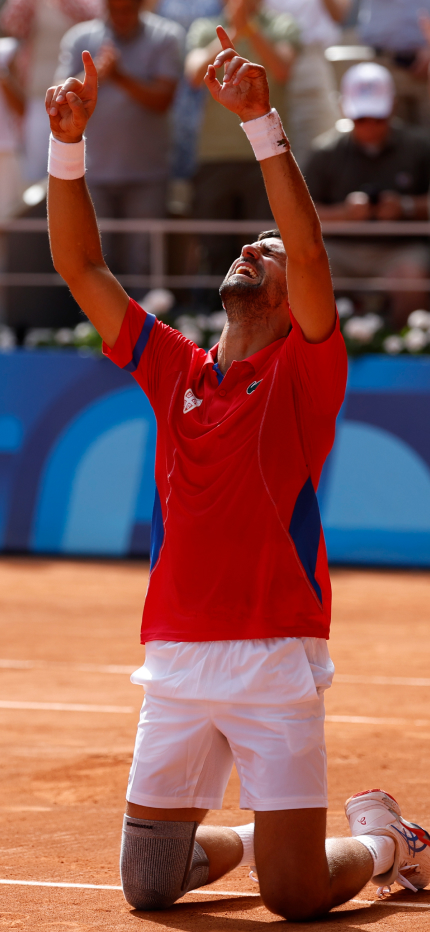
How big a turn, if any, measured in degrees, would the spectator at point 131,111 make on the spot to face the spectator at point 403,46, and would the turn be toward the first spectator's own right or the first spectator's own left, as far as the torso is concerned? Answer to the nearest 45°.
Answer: approximately 90° to the first spectator's own left

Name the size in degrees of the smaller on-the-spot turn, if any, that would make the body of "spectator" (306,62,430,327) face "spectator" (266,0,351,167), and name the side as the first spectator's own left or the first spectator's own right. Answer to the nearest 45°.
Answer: approximately 135° to the first spectator's own right

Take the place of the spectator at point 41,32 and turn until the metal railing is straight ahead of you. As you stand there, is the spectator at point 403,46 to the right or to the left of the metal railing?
left

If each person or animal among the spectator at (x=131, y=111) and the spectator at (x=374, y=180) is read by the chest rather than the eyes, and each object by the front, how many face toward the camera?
2

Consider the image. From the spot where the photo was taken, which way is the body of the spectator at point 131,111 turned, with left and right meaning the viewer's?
facing the viewer

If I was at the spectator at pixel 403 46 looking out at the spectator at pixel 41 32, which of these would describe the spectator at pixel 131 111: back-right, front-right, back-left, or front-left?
front-left

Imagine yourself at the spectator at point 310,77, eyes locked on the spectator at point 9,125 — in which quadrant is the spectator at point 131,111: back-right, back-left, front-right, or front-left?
front-left

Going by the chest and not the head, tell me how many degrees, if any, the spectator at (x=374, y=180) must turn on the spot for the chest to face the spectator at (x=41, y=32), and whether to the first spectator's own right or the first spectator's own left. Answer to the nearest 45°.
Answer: approximately 135° to the first spectator's own right

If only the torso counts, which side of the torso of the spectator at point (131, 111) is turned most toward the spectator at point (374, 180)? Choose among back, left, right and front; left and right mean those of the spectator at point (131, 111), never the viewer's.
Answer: left

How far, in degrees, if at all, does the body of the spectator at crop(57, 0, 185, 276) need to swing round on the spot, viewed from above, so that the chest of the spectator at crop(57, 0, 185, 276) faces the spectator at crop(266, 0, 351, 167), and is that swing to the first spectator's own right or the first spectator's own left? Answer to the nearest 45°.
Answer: approximately 90° to the first spectator's own left

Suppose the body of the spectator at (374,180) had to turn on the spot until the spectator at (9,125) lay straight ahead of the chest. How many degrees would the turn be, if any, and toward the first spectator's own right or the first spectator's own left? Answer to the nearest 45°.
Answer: approximately 135° to the first spectator's own right

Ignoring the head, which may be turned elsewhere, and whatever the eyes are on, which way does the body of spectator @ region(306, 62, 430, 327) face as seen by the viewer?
toward the camera
